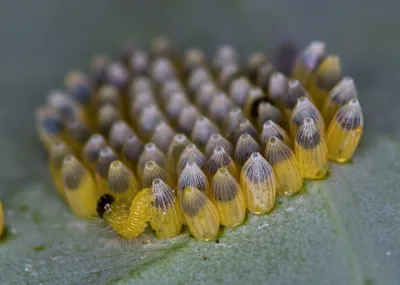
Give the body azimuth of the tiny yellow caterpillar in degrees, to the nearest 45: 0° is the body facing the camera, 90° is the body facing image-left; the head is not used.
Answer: approximately 90°

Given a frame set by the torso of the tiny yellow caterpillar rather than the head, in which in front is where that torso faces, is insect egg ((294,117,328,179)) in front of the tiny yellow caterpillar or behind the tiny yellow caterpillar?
behind

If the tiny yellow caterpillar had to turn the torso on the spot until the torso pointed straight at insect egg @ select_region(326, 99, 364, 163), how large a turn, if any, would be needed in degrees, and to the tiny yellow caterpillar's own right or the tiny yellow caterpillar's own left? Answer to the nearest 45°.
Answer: approximately 180°
